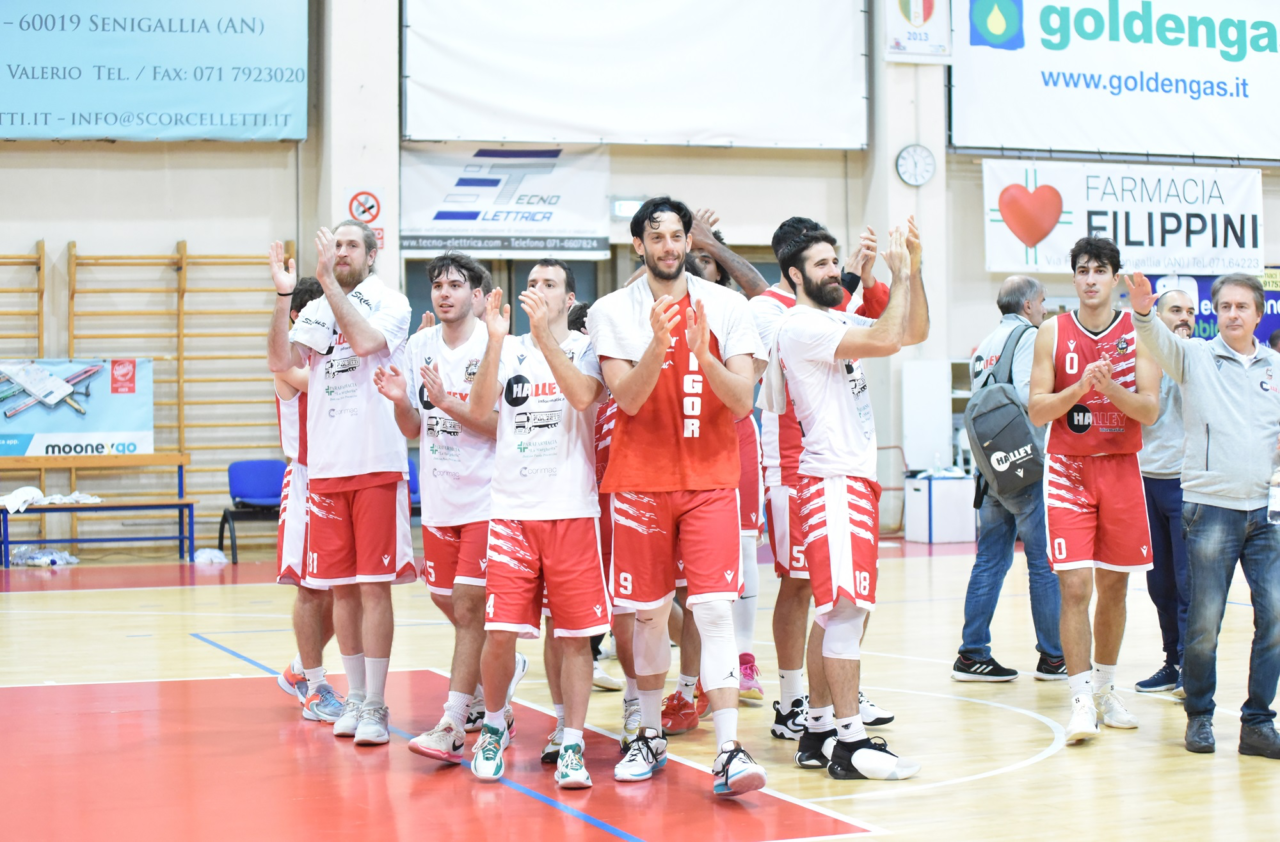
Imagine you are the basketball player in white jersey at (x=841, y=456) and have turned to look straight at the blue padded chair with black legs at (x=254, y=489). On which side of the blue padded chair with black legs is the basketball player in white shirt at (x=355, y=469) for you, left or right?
left

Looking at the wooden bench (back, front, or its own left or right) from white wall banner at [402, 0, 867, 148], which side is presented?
left

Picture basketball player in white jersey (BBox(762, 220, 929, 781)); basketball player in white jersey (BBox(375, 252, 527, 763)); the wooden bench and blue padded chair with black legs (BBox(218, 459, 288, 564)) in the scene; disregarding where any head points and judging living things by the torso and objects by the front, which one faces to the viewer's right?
basketball player in white jersey (BBox(762, 220, 929, 781))

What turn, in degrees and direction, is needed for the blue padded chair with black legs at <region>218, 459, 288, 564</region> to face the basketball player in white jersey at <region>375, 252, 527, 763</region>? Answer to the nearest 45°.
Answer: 0° — it already faces them

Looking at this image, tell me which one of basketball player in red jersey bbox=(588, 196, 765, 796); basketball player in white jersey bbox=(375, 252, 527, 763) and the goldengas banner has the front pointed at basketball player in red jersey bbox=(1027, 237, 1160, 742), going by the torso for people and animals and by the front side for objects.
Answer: the goldengas banner

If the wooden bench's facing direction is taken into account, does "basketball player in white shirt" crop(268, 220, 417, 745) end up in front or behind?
in front

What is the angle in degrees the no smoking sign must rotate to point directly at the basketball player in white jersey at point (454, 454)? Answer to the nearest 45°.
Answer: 0° — it already faces them

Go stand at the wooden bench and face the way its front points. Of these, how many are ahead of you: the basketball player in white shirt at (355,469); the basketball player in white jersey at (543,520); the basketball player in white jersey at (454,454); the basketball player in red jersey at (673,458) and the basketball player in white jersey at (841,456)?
5
